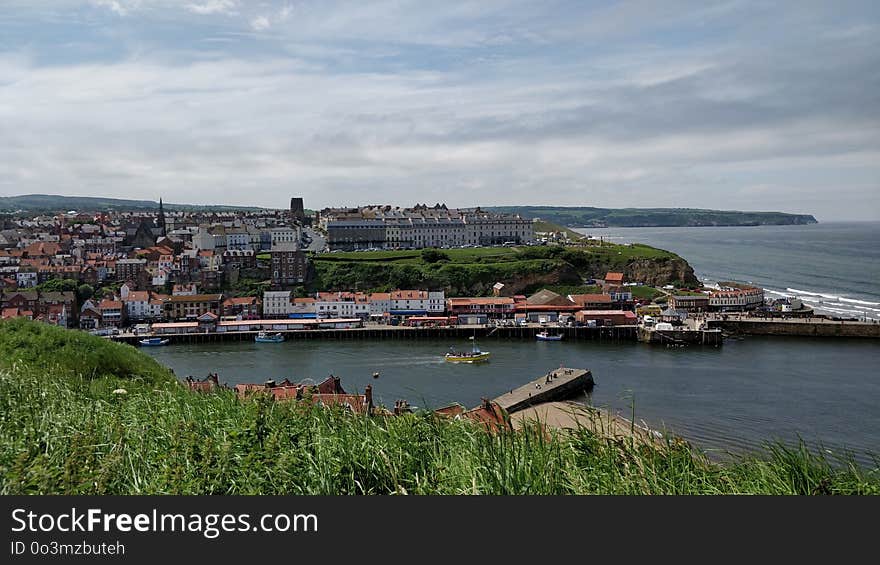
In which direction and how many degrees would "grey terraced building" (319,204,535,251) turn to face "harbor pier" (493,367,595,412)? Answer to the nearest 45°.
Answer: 0° — it already faces it

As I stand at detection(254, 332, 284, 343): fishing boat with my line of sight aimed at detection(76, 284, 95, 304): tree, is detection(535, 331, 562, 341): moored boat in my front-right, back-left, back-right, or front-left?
back-right

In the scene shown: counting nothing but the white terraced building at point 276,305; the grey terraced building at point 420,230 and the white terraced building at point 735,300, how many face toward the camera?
3

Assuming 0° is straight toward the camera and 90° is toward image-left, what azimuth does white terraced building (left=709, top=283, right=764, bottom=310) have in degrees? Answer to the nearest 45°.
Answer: approximately 0°

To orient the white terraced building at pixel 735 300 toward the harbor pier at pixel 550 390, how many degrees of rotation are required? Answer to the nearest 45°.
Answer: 0° — it already faces it

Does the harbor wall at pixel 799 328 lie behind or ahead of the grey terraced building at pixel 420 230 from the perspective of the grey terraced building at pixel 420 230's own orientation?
ahead

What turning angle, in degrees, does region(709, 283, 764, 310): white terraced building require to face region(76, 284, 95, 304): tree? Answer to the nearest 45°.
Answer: approximately 90° to its right

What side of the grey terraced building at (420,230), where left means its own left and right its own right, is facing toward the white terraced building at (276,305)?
front

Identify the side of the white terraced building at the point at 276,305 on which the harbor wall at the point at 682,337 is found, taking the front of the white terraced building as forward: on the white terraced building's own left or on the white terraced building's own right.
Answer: on the white terraced building's own left
